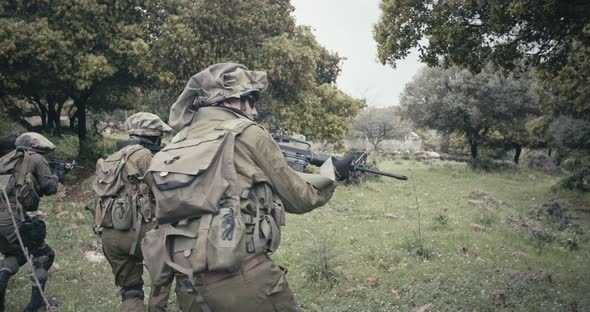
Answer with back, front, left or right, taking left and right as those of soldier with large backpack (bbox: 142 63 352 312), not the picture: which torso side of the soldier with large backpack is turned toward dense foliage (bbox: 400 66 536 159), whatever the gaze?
front

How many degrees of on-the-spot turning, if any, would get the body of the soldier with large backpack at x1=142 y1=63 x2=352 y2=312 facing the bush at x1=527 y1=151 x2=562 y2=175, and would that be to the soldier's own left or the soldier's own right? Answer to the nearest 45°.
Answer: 0° — they already face it

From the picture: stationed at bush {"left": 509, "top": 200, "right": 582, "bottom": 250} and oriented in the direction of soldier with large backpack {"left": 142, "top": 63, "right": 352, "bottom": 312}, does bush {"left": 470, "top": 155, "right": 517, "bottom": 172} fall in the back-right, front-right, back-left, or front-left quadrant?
back-right

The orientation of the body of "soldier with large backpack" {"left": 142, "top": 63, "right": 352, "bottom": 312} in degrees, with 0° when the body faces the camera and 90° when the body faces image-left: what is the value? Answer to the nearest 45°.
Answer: approximately 225°

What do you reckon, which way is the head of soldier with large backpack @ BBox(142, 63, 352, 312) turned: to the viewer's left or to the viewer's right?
to the viewer's right

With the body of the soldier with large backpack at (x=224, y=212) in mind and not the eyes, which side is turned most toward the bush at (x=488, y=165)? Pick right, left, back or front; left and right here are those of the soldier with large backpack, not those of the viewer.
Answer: front

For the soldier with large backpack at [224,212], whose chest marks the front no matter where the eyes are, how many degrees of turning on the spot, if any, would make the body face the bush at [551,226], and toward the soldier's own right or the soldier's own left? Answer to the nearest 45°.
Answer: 0° — they already face it

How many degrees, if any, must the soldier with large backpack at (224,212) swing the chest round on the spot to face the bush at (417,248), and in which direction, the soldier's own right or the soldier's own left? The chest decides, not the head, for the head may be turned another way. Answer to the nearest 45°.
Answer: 0° — they already face it

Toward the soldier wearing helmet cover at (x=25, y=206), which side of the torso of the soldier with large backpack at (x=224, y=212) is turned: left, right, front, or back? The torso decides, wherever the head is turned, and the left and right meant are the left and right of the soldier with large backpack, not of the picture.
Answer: left

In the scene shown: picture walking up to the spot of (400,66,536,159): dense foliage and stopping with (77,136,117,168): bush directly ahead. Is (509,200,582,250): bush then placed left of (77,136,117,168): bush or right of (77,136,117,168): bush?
left

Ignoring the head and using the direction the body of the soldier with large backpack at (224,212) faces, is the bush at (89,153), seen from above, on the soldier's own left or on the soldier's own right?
on the soldier's own left

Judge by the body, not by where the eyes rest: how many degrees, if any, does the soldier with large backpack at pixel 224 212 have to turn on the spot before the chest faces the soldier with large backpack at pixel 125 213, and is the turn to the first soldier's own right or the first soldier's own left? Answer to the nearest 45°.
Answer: approximately 90° to the first soldier's own left
